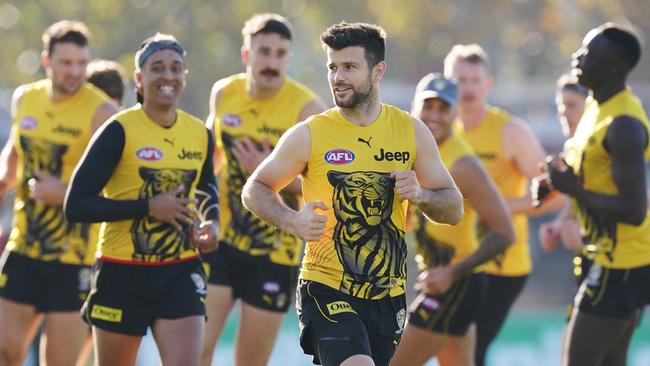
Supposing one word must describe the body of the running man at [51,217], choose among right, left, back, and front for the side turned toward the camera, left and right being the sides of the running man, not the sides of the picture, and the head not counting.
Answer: front

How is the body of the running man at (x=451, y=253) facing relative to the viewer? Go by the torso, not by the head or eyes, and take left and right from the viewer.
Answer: facing the viewer and to the left of the viewer

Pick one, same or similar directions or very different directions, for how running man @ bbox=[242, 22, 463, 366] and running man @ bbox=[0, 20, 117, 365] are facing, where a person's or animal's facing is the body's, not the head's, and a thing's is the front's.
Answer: same or similar directions

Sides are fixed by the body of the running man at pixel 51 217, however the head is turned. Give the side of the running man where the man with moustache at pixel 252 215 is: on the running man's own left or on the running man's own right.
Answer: on the running man's own left

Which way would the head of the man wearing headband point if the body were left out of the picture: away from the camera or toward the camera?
toward the camera

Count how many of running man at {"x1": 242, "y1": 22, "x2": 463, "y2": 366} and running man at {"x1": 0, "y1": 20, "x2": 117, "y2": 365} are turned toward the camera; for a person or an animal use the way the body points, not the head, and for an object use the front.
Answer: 2

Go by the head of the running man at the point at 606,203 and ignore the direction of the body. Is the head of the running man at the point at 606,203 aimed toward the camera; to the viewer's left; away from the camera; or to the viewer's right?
to the viewer's left

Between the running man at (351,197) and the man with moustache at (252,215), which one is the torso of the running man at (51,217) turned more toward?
the running man

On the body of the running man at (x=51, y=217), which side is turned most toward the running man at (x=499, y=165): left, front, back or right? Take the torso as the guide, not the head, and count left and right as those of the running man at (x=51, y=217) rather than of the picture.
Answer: left

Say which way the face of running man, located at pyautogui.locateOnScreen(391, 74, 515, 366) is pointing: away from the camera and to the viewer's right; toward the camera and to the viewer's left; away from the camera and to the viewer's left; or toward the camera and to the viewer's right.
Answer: toward the camera and to the viewer's left

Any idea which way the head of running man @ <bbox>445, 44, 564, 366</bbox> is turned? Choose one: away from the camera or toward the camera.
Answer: toward the camera

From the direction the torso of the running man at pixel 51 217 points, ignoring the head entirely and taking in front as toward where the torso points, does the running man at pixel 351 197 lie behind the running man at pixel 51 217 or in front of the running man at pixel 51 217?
in front
